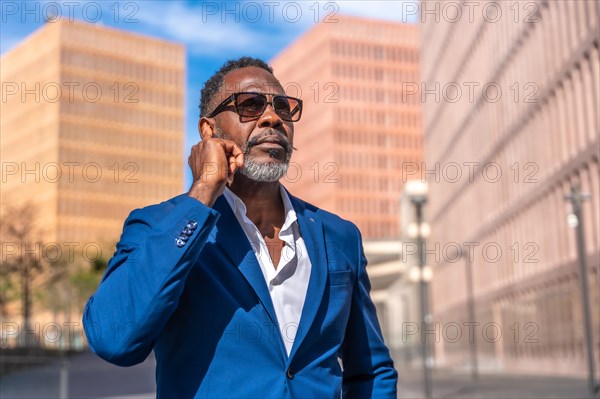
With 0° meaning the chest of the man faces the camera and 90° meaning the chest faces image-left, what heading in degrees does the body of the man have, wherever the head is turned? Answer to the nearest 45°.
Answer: approximately 315°
